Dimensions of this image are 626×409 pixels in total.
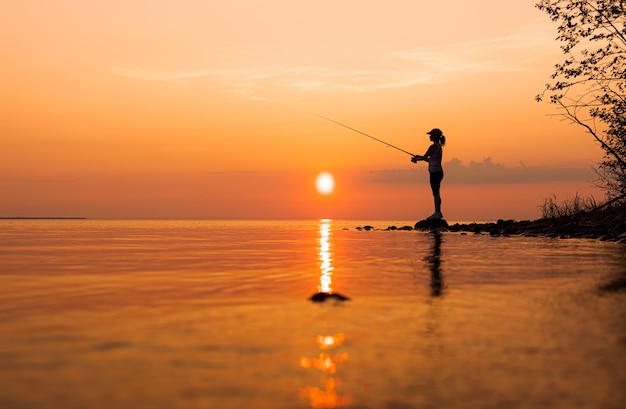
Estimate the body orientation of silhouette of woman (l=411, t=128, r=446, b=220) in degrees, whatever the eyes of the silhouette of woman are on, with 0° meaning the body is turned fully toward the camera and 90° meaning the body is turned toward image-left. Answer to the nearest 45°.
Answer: approximately 90°

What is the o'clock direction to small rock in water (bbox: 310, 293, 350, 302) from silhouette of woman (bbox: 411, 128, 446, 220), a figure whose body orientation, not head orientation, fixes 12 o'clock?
The small rock in water is roughly at 9 o'clock from the silhouette of woman.
